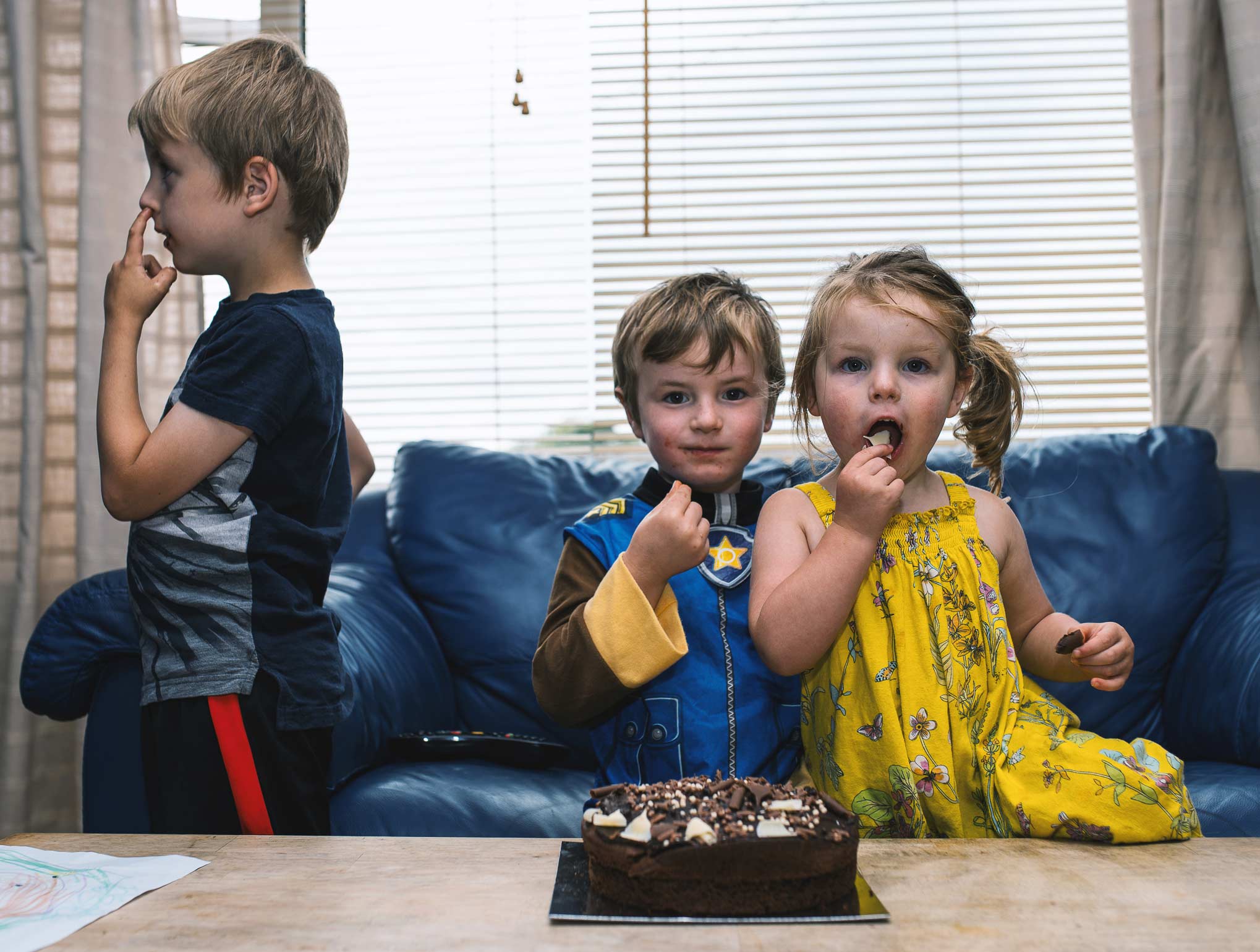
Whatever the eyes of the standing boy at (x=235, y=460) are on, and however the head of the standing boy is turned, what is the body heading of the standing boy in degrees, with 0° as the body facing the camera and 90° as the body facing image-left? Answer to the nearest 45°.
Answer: approximately 90°

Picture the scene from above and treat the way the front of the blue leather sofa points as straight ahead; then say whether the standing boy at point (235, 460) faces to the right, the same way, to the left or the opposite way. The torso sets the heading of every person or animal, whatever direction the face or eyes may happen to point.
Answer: to the right

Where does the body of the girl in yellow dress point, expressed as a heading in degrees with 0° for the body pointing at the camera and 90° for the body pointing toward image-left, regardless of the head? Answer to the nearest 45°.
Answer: approximately 0°

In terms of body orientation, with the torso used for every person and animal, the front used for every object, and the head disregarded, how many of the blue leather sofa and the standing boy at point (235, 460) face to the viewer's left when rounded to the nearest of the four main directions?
1

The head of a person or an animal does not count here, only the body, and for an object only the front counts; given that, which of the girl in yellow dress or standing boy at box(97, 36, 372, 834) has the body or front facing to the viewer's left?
the standing boy

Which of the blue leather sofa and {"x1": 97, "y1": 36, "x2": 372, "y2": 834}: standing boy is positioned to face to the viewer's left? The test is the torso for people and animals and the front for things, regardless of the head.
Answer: the standing boy
